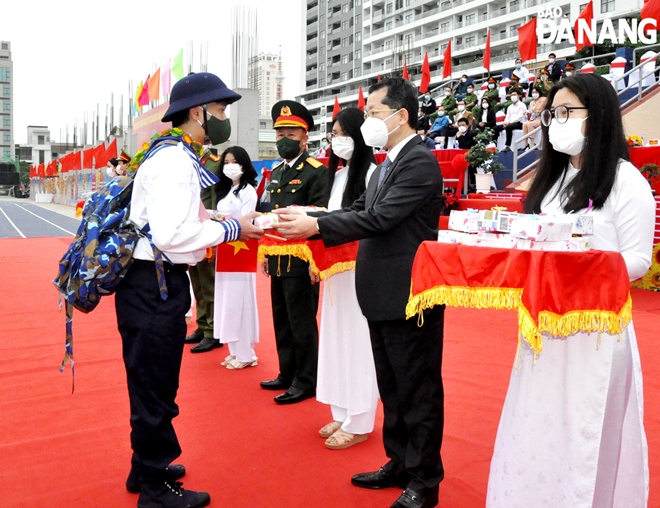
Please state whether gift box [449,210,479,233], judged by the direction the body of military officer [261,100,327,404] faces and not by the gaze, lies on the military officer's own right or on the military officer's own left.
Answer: on the military officer's own left

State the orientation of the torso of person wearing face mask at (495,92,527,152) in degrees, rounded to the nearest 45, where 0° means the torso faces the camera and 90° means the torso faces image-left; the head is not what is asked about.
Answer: approximately 45°

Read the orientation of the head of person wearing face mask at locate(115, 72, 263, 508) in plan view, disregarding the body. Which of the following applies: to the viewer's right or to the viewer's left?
to the viewer's right

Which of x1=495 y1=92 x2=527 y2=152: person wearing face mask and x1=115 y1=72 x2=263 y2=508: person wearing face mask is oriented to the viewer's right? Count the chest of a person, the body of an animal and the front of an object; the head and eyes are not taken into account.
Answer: x1=115 y1=72 x2=263 y2=508: person wearing face mask

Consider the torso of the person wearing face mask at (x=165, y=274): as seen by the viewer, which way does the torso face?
to the viewer's right

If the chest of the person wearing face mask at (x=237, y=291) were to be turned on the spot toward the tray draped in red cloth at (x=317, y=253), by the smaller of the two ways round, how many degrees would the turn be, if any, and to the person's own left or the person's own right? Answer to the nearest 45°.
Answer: approximately 45° to the person's own left

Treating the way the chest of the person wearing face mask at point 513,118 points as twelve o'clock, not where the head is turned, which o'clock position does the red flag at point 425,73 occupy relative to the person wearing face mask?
The red flag is roughly at 4 o'clock from the person wearing face mask.

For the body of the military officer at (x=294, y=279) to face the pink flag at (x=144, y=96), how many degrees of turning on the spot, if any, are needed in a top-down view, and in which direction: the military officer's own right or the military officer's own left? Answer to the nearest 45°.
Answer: approximately 135° to the military officer's own right
